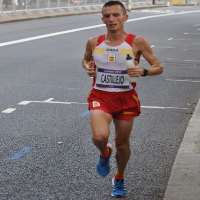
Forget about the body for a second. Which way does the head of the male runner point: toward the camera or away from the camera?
toward the camera

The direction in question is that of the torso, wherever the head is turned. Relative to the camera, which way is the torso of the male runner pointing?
toward the camera
